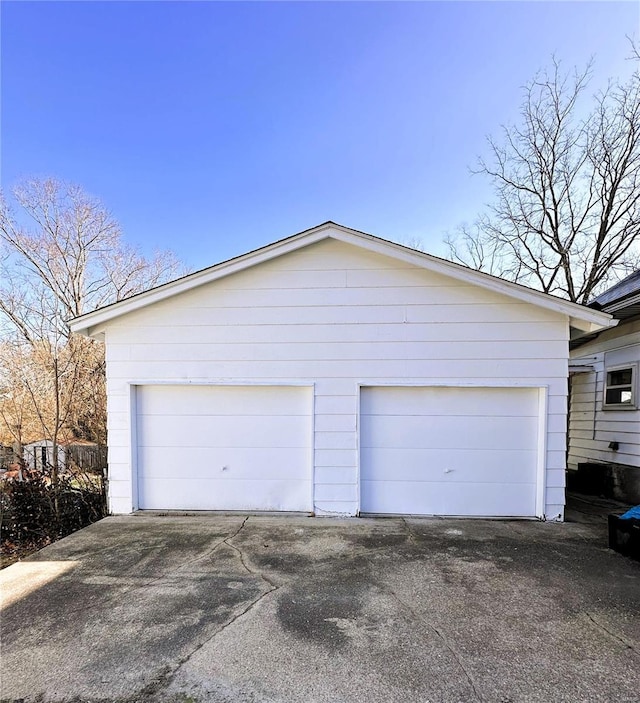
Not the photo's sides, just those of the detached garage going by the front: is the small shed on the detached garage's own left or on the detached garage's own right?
on the detached garage's own right

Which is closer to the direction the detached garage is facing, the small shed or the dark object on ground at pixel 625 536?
the dark object on ground

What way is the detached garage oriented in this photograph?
toward the camera

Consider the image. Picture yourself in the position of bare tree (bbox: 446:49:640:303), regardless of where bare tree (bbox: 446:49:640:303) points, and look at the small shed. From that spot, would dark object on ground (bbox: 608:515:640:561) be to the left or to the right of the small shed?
left

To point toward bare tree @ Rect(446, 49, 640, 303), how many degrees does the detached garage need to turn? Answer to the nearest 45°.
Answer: approximately 135° to its left

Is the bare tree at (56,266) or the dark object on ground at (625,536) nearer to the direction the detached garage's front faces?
the dark object on ground
